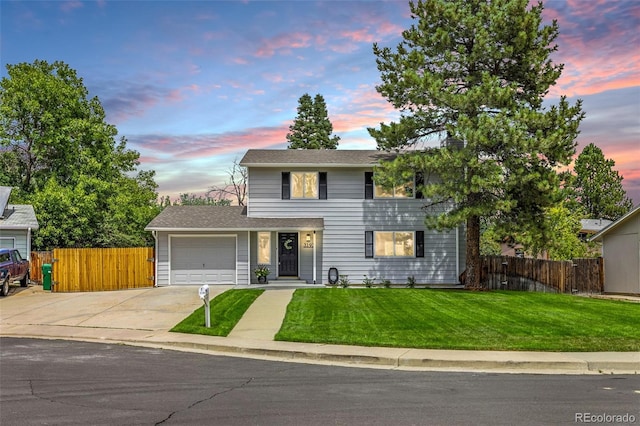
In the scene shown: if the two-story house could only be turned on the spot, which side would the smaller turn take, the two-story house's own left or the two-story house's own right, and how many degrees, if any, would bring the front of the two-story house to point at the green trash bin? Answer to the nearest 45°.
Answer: approximately 90° to the two-story house's own right

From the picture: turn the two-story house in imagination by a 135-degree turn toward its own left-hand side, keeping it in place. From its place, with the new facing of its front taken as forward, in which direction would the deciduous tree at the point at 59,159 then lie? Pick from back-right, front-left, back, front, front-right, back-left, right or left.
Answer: left

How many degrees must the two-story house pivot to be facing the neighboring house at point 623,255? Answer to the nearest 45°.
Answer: approximately 90° to its left

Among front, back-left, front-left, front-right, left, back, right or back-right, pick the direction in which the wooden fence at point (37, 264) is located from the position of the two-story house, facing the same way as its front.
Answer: right

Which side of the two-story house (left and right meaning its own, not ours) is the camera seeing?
front

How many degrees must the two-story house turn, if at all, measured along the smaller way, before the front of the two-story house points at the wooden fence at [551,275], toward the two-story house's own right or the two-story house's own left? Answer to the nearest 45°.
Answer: approximately 90° to the two-story house's own left

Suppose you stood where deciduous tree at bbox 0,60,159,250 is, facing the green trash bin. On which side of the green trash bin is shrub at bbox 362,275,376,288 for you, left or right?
left

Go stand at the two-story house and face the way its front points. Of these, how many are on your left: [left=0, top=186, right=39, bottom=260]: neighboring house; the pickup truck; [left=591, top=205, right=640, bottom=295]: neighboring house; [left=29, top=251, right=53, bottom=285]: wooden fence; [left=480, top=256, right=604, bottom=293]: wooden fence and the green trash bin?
2

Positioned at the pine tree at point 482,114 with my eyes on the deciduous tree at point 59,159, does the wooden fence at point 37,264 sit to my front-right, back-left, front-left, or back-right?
front-left

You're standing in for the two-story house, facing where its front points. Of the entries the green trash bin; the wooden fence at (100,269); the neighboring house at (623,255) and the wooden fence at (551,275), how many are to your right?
2

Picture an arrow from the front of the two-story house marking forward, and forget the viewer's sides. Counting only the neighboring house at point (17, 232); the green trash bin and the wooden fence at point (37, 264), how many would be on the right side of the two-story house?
3

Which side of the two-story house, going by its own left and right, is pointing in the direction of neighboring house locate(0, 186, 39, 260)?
right

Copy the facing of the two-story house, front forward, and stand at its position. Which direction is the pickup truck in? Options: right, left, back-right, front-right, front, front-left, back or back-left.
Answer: right
